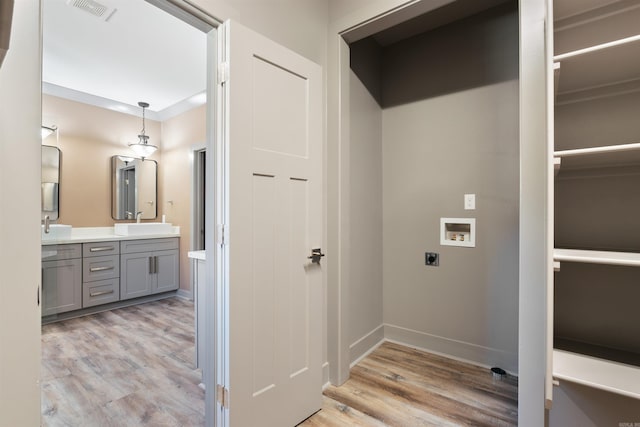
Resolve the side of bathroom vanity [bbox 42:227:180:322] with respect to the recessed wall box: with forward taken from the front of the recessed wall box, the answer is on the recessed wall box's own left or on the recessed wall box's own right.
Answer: on the recessed wall box's own right

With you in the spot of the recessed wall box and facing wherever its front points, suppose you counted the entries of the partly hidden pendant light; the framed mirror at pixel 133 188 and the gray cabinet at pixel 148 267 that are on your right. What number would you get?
3

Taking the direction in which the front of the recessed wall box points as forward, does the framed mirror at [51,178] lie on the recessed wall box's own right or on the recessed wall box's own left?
on the recessed wall box's own right

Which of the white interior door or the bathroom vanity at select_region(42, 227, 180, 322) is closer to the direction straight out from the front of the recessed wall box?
the white interior door

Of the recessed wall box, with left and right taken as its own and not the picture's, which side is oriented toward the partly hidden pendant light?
right

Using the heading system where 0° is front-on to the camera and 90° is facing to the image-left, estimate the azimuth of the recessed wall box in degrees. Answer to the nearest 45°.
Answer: approximately 0°

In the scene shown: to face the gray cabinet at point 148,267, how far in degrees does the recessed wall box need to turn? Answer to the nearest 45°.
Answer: approximately 90° to its right

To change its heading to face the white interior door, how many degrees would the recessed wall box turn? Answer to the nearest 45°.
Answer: approximately 45° to its right

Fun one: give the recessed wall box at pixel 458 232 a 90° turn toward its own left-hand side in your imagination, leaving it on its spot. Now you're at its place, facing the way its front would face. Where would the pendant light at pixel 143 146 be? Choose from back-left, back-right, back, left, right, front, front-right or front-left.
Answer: back

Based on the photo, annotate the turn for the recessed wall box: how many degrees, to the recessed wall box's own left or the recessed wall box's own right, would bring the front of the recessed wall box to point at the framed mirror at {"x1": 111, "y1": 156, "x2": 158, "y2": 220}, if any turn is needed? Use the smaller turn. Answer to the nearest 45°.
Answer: approximately 90° to the recessed wall box's own right
